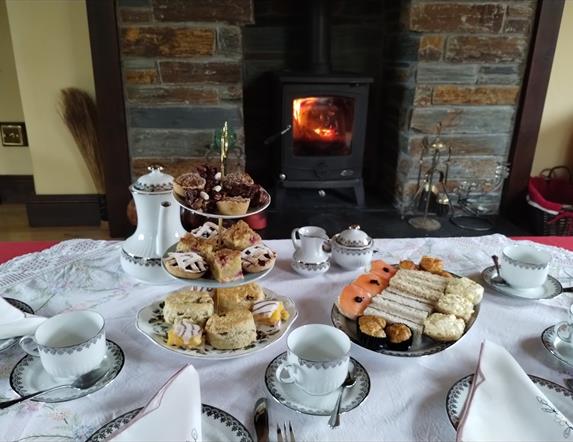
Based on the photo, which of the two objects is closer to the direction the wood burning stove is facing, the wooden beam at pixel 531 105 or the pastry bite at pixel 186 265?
the pastry bite

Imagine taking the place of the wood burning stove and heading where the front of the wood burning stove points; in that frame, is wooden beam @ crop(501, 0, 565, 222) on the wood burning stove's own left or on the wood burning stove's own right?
on the wood burning stove's own left

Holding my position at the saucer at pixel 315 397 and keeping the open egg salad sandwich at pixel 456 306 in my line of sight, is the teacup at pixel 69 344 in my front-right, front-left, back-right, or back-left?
back-left

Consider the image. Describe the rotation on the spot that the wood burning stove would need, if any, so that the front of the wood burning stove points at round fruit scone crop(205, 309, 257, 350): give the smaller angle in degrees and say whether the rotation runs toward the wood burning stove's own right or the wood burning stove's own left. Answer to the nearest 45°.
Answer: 0° — it already faces it

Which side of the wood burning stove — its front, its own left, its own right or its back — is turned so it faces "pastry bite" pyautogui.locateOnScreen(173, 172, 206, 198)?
front

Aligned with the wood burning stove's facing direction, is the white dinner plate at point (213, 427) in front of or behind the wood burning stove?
in front

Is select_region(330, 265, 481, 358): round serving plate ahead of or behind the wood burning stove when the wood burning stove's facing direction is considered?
ahead

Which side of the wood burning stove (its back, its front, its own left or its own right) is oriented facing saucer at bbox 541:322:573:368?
front

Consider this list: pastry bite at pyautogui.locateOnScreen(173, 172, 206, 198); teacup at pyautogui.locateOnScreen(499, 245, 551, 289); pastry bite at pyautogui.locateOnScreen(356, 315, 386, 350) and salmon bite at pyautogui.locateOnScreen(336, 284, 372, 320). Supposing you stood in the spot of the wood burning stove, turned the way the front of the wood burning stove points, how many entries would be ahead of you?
4

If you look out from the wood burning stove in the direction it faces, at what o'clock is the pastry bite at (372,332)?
The pastry bite is roughly at 12 o'clock from the wood burning stove.

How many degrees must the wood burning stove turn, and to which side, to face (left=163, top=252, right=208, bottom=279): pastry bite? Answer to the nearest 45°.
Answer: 0° — it already faces it

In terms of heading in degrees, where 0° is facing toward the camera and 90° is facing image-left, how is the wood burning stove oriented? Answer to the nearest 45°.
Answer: approximately 0°

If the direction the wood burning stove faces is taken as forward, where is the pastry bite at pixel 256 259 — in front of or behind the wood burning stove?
in front
